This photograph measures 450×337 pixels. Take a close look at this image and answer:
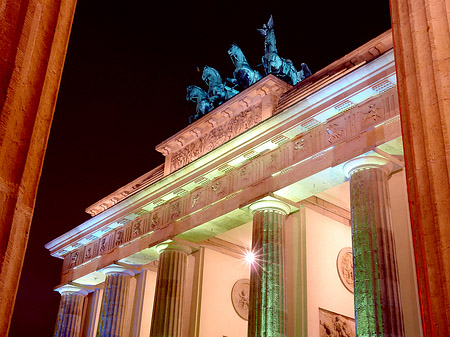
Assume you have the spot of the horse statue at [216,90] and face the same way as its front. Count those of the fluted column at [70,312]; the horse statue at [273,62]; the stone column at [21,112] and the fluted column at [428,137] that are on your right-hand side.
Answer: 1

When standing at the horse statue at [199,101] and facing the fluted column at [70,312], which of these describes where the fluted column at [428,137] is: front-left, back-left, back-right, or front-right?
back-left

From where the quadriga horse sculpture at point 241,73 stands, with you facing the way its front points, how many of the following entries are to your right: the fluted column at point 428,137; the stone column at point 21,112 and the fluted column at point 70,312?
1

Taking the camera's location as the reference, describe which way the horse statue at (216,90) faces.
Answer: facing the viewer and to the left of the viewer

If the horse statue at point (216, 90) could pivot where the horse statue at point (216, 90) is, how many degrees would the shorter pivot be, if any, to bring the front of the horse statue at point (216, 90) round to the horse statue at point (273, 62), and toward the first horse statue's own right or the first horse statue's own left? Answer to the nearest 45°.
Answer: approximately 90° to the first horse statue's own left

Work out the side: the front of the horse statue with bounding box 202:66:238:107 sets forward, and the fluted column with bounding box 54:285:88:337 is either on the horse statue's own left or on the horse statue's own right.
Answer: on the horse statue's own right

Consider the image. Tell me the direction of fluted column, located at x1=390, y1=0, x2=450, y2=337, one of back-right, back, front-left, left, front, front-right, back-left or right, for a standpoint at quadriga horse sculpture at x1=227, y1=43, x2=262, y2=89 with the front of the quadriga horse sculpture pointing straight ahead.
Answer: front-left
